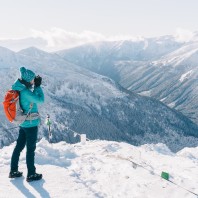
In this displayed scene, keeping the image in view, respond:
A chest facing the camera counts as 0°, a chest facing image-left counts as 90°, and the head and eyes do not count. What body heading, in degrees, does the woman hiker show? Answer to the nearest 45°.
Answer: approximately 270°
